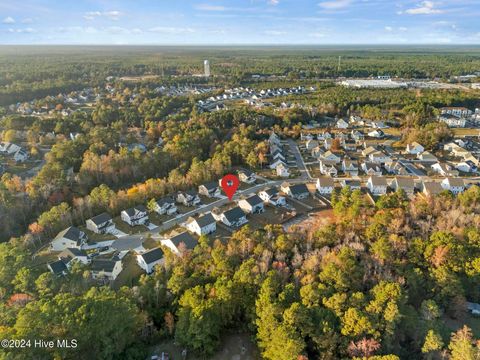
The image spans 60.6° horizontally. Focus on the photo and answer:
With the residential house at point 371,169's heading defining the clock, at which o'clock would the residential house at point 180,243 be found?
the residential house at point 180,243 is roughly at 1 o'clock from the residential house at point 371,169.

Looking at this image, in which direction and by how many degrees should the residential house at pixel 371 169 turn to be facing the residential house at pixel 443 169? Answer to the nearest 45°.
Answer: approximately 90° to its left

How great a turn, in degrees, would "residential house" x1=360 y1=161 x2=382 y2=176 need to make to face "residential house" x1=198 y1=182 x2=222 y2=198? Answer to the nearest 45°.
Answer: approximately 45° to its right

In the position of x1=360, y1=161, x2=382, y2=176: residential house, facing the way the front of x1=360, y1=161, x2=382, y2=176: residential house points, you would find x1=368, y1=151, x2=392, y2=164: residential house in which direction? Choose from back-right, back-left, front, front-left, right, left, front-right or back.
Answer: back

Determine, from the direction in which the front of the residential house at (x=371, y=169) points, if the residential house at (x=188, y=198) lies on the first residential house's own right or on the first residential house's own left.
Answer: on the first residential house's own right

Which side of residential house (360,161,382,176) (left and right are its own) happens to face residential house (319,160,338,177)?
right

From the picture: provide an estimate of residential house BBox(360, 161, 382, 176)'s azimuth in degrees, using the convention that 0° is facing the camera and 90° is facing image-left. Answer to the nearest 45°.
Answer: approximately 0°

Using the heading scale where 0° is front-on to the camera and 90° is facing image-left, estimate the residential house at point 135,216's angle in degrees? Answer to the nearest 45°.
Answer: approximately 315°

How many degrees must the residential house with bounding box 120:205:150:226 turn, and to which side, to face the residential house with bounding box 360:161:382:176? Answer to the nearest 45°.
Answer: approximately 45° to its left
